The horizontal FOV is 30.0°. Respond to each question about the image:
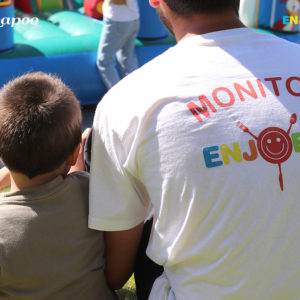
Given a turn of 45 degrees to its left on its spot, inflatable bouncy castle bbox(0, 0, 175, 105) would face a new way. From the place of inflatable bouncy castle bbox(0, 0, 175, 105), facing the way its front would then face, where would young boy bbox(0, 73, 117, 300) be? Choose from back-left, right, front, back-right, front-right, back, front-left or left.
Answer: front-right

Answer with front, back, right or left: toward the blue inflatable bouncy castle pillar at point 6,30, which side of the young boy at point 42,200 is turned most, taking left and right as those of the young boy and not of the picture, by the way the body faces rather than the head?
front

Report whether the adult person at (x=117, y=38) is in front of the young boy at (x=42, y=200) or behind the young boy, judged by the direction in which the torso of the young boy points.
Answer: in front

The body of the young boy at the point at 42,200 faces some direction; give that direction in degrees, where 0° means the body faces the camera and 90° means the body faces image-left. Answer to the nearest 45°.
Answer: approximately 180°

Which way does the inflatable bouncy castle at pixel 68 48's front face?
toward the camera
